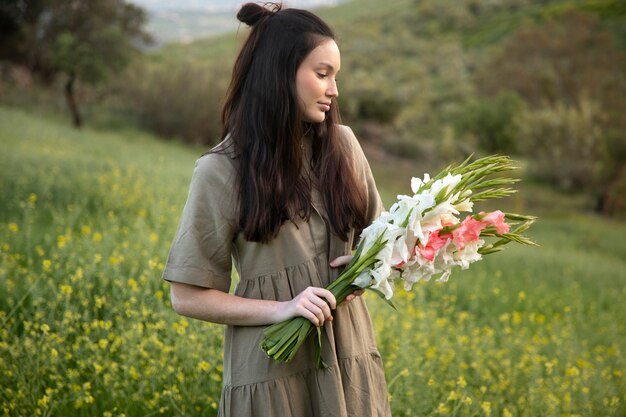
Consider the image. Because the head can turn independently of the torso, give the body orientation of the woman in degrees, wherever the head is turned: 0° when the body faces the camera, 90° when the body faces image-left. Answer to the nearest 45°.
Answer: approximately 315°

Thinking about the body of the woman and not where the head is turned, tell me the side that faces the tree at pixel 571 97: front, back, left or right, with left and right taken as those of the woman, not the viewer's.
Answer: left

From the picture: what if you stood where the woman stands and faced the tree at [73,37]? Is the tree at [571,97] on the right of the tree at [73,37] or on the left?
right

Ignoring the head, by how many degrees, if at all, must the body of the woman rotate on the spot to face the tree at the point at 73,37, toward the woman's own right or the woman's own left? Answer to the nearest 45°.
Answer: approximately 135° to the woman's own left
